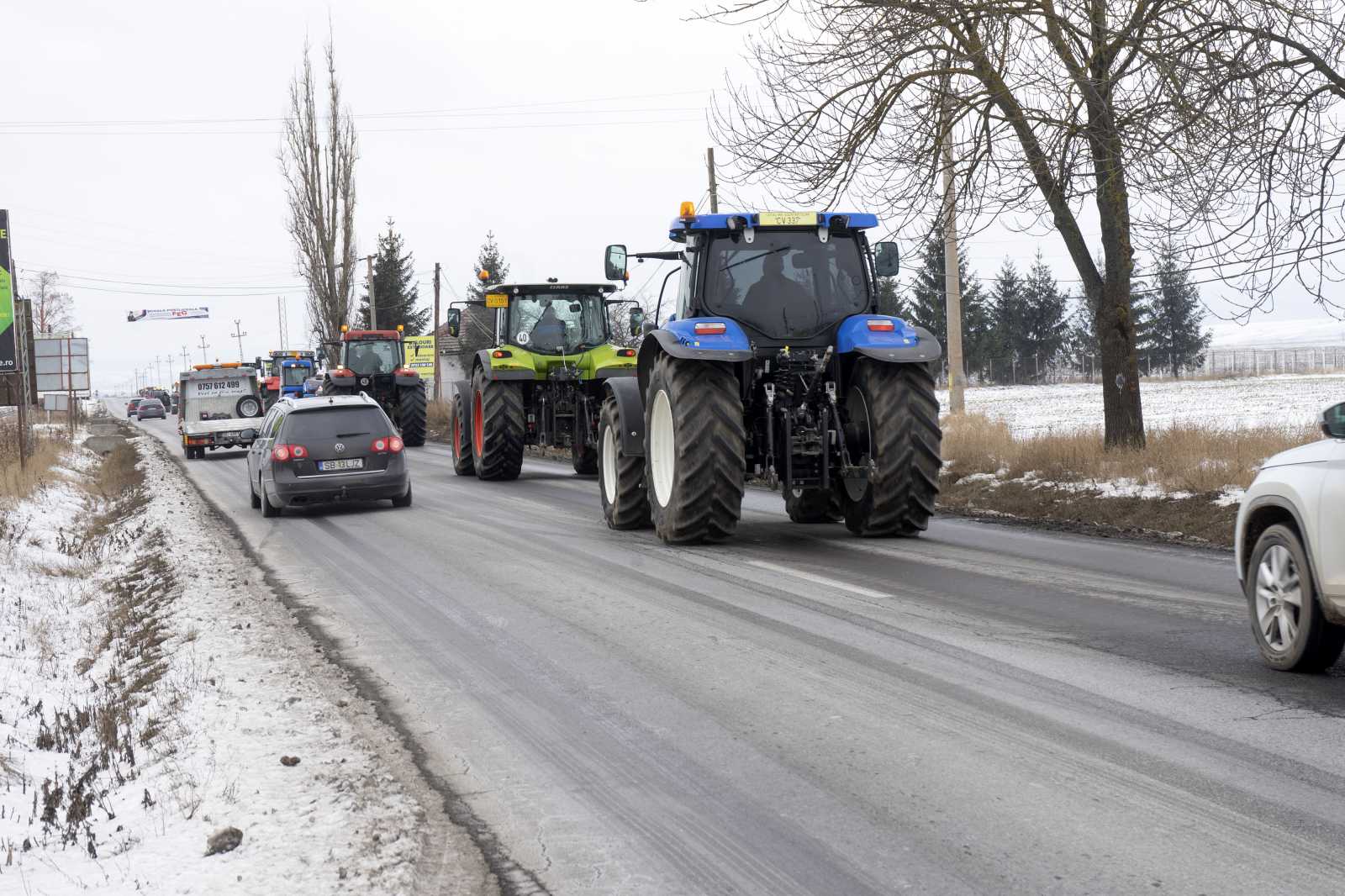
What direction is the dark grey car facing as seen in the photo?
away from the camera

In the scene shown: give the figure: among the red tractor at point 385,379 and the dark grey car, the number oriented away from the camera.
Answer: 2

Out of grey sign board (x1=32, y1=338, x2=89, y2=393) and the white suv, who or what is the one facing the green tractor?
the white suv

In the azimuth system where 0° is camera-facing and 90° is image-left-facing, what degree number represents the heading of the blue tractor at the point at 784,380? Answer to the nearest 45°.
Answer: approximately 180°

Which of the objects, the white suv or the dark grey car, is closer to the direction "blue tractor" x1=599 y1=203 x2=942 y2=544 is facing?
the dark grey car

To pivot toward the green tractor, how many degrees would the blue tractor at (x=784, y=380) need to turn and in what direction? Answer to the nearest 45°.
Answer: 0° — it already faces it

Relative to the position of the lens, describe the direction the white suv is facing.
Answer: facing away from the viewer and to the left of the viewer

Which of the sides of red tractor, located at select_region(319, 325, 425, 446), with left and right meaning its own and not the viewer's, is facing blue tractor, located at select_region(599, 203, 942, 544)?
back

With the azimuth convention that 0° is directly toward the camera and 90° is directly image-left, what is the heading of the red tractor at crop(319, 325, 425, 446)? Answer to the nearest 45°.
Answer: approximately 180°

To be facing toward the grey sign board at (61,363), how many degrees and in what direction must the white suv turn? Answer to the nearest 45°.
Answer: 0° — it already faces it

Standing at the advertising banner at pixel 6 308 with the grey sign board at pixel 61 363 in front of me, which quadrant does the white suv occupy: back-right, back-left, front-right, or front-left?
back-right
